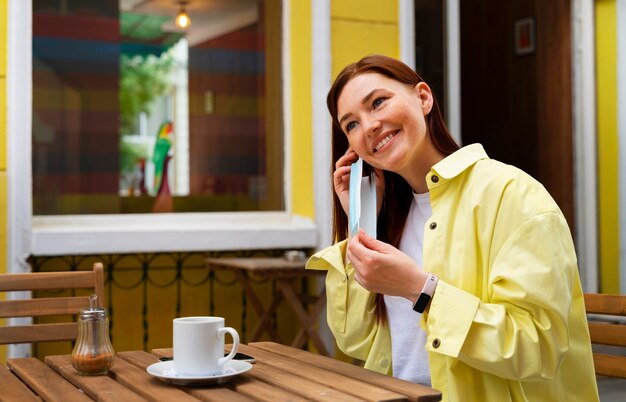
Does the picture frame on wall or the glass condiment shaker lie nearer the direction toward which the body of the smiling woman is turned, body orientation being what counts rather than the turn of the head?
the glass condiment shaker

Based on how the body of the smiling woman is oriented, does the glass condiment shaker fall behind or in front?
in front

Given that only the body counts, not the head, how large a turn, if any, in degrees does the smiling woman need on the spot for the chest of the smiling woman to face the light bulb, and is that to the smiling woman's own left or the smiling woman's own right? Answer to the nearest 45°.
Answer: approximately 90° to the smiling woman's own right

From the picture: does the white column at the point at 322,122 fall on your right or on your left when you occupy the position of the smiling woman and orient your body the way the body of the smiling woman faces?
on your right

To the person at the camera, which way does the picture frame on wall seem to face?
facing the viewer and to the left of the viewer

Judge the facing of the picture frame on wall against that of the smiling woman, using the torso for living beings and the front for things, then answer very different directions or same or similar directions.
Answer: same or similar directions

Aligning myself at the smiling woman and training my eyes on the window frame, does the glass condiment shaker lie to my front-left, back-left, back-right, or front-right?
front-left

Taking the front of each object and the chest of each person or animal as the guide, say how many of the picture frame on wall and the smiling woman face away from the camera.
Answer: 0

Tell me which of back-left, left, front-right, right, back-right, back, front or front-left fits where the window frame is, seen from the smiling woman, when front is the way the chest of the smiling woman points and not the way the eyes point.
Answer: right
